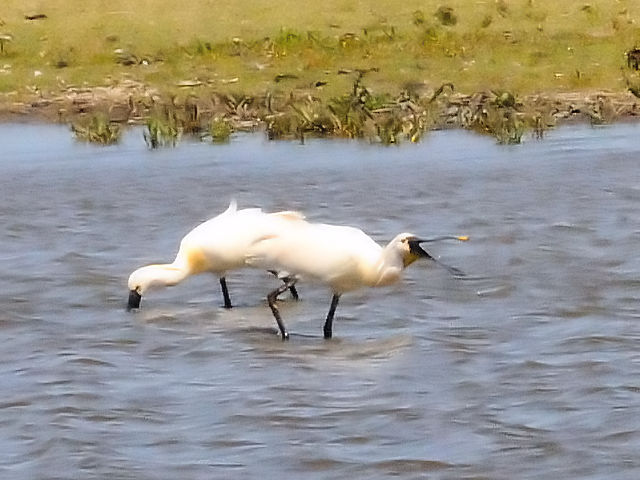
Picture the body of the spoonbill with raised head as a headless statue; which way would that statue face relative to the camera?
to the viewer's right

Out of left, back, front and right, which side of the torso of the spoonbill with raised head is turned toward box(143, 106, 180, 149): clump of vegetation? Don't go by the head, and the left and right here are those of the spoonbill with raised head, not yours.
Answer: left

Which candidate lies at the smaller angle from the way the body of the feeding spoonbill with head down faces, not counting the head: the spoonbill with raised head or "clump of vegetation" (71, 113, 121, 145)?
the clump of vegetation

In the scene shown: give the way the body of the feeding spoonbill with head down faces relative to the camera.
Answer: to the viewer's left

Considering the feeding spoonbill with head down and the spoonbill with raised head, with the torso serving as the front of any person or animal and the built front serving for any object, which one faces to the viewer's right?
the spoonbill with raised head

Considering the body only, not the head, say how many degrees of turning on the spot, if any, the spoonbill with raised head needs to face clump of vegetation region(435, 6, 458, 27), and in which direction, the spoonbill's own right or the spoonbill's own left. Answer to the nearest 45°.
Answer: approximately 90° to the spoonbill's own left

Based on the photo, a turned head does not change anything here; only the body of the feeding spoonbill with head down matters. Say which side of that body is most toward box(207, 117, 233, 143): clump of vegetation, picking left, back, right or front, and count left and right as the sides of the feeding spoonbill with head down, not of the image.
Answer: right

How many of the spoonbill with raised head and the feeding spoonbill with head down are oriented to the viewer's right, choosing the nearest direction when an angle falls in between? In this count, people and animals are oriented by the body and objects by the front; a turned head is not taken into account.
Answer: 1

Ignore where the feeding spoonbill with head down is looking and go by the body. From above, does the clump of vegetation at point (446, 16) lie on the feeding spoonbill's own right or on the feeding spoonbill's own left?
on the feeding spoonbill's own right

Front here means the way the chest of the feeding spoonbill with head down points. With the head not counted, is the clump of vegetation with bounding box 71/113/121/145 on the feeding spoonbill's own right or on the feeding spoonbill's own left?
on the feeding spoonbill's own right

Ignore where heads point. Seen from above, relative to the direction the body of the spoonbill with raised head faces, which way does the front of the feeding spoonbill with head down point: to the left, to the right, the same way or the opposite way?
the opposite way
